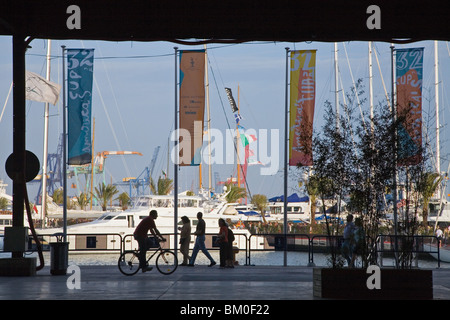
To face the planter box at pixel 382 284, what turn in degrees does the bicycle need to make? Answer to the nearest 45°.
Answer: approximately 45° to its right

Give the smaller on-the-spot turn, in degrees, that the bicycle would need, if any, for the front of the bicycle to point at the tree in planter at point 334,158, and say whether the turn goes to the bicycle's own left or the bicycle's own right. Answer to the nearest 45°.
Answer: approximately 45° to the bicycle's own right

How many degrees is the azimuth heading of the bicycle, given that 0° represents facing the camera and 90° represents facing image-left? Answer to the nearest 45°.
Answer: approximately 270°

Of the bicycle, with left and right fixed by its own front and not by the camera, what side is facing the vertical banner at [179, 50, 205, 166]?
left

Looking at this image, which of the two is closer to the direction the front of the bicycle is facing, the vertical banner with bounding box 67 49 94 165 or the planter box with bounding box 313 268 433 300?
the planter box

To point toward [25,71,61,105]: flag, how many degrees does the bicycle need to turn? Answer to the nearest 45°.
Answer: approximately 135° to its left

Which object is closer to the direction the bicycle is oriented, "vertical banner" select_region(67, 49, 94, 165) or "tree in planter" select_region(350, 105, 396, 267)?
the tree in planter

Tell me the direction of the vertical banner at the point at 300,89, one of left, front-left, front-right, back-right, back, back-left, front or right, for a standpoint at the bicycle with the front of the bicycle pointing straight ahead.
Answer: front-left

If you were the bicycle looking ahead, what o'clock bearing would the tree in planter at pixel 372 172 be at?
The tree in planter is roughly at 2 o'clock from the bicycle.

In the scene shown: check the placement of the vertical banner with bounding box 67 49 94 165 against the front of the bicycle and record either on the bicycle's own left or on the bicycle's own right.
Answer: on the bicycle's own left
